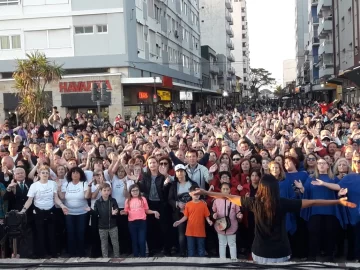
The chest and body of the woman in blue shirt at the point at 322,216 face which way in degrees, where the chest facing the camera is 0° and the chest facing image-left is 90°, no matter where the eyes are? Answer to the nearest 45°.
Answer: approximately 0°

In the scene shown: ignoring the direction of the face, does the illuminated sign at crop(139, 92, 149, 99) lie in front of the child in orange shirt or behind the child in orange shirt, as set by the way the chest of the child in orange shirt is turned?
behind

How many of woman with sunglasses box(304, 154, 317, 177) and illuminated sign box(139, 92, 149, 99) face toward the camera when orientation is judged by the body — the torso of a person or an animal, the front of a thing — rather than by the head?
2

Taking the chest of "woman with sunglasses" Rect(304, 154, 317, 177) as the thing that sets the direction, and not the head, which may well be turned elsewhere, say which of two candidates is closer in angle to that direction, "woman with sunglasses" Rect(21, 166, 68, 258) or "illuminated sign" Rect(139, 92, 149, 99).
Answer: the woman with sunglasses

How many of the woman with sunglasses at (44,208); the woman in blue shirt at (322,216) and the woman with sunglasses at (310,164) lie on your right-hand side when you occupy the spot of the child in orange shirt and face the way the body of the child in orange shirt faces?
1

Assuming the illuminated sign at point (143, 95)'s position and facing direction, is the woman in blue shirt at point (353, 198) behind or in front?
in front

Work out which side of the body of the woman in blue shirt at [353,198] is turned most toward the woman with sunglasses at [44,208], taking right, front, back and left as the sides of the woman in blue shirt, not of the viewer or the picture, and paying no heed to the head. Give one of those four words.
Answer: right

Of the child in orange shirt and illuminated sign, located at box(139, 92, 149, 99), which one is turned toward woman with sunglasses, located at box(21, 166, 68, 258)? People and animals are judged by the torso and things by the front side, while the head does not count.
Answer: the illuminated sign

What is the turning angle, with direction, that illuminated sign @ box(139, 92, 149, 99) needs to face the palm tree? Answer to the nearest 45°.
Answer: approximately 45° to its right
